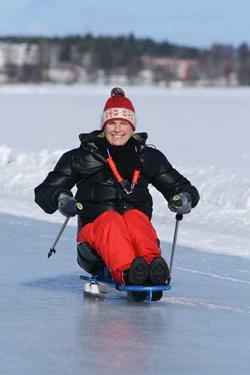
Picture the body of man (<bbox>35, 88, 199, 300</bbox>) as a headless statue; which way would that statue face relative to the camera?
toward the camera

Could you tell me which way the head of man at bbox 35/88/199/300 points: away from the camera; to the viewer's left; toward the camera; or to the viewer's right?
toward the camera
